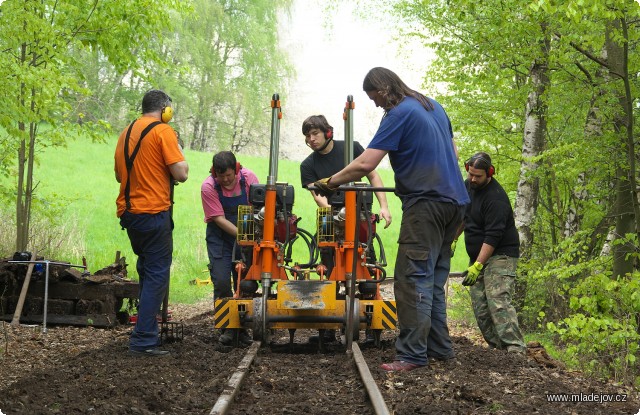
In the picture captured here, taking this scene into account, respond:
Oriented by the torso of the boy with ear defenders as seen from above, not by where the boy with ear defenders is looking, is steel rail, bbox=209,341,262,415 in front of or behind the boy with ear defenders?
in front

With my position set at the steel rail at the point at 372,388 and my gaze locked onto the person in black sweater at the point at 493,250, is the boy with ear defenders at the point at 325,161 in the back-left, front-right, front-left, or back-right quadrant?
front-left

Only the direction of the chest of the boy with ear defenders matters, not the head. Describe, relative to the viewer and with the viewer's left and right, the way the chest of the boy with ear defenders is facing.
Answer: facing the viewer and to the left of the viewer

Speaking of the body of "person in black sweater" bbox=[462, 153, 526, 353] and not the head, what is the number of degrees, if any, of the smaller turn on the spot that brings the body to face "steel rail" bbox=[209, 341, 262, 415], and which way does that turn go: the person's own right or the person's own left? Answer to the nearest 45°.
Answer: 0° — they already face it

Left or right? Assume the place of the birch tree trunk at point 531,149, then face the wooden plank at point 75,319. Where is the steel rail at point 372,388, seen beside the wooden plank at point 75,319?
left

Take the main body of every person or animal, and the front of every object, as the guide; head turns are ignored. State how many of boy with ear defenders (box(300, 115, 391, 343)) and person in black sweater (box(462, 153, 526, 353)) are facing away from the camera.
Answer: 0

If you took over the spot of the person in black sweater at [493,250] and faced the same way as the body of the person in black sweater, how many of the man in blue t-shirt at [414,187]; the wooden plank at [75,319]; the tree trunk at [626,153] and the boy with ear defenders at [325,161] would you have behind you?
1

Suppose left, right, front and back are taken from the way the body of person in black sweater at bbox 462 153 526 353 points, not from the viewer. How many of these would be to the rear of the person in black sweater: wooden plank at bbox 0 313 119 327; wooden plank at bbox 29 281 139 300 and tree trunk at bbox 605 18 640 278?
1

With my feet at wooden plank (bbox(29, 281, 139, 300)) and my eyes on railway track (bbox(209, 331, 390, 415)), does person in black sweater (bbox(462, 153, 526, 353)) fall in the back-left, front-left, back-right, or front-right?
front-left

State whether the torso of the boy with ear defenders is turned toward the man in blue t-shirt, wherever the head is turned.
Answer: no

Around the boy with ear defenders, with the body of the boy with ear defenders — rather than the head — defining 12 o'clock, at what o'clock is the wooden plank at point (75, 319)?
The wooden plank is roughly at 2 o'clock from the boy with ear defenders.
